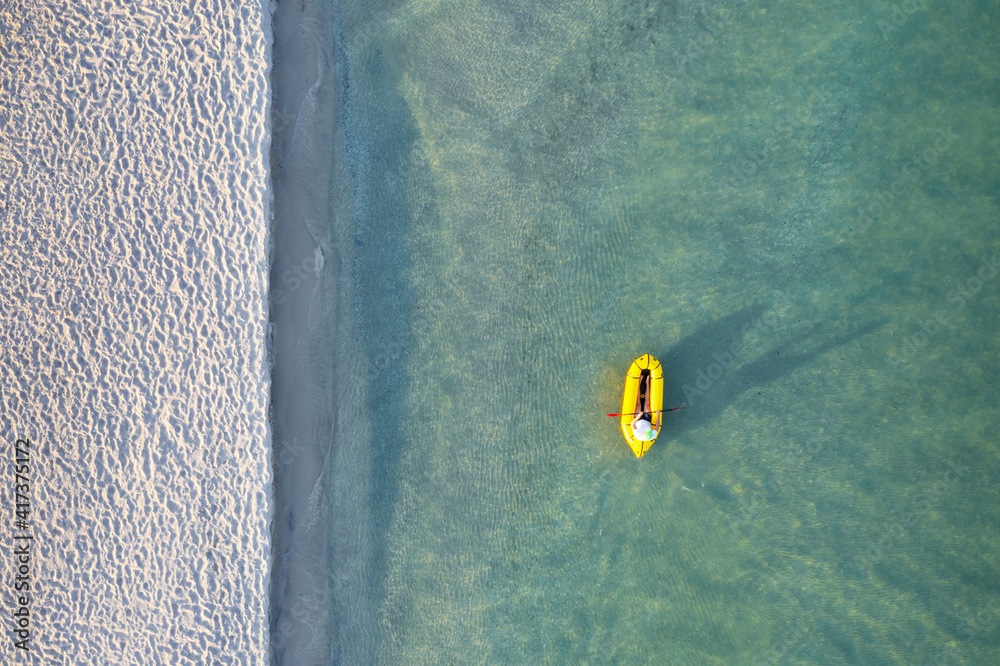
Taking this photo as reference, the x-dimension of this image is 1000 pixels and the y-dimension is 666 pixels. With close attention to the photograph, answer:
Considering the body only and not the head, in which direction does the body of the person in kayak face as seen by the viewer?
away from the camera

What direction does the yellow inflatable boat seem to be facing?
away from the camera
